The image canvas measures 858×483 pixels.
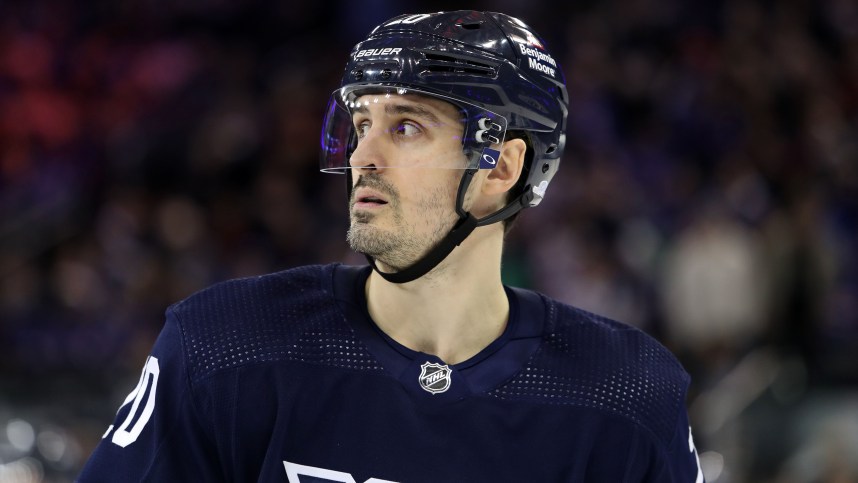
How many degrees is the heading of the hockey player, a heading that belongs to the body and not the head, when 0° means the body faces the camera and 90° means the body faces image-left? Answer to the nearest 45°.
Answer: approximately 0°
